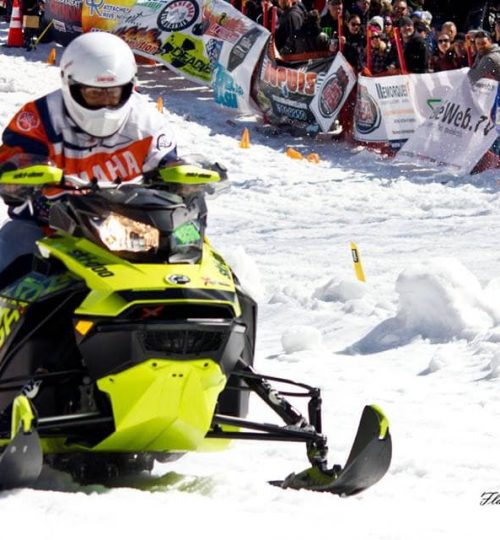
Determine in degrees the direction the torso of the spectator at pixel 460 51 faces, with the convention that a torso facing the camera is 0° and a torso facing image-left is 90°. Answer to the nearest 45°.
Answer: approximately 45°

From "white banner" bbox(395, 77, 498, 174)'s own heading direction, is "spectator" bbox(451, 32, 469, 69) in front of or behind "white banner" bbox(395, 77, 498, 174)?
behind

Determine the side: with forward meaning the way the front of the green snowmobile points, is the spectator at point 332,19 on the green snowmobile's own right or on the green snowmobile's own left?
on the green snowmobile's own left

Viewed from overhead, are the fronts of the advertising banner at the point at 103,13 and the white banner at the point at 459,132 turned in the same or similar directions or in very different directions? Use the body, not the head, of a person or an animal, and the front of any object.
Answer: same or similar directions

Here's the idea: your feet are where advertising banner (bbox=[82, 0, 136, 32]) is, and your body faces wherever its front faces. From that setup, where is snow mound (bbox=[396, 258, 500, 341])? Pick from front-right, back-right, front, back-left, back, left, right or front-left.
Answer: front

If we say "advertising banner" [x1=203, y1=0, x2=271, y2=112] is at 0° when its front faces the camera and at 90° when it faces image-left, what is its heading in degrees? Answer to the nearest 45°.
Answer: approximately 0°

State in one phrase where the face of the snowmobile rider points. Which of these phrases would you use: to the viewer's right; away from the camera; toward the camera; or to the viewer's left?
toward the camera

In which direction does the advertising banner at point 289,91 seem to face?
toward the camera

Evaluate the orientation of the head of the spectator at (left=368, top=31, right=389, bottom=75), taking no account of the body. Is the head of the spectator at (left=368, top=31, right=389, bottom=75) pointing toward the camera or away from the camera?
toward the camera

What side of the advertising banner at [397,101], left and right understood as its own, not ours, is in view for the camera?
front

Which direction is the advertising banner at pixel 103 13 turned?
toward the camera

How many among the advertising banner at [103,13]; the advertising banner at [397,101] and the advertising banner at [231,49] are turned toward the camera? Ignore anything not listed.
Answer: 3

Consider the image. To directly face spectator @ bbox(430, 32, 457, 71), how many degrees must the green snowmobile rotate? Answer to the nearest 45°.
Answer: approximately 135° to its left

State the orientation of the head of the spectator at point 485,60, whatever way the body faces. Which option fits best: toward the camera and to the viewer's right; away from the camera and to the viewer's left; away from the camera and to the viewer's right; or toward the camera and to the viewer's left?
toward the camera and to the viewer's left

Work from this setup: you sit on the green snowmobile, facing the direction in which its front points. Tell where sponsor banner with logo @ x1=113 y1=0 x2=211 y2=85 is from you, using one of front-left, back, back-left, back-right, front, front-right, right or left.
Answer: back-left

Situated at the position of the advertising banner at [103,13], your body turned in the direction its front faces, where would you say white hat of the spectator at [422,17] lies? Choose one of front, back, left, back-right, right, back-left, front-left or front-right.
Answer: front-left

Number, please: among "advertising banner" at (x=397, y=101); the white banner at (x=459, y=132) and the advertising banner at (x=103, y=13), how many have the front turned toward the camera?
3
